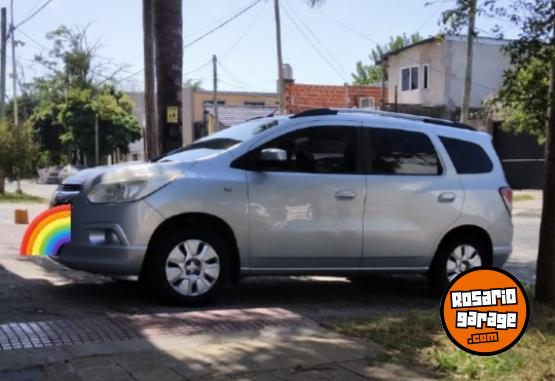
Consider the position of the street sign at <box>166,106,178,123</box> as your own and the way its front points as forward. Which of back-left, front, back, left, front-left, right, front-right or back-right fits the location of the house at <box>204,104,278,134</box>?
back

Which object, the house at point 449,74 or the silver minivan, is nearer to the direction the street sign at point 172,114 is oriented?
the silver minivan

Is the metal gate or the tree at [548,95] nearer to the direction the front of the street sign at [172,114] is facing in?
the tree

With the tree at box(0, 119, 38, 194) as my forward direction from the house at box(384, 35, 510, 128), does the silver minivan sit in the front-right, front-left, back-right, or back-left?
front-left

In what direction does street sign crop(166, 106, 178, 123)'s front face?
toward the camera

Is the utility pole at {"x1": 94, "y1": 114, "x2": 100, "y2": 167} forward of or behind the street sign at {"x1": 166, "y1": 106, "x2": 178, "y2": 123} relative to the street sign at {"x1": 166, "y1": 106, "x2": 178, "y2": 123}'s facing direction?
behind

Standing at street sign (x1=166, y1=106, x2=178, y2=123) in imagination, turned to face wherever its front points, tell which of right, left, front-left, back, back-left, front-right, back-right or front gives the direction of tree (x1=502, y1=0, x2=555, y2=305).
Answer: front-left

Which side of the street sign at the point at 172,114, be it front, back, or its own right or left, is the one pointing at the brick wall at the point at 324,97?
back

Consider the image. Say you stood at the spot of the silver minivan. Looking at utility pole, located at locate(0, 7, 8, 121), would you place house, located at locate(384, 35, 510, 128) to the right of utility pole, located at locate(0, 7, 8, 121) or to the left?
right

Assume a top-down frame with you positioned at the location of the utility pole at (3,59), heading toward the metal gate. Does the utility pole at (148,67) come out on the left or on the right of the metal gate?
right
